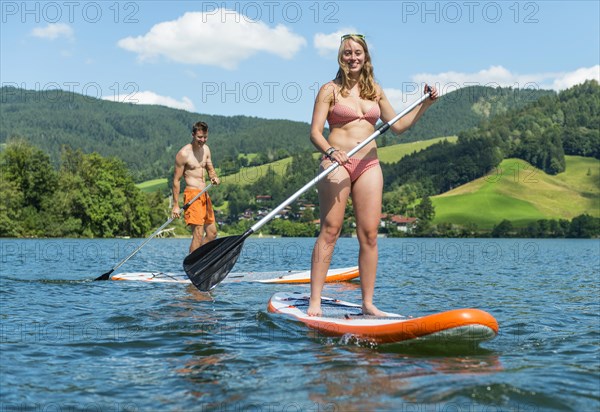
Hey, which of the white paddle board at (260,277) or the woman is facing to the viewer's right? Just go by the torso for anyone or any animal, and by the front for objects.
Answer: the white paddle board

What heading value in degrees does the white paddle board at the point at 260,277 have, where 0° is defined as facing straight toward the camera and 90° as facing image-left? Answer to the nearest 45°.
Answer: approximately 270°

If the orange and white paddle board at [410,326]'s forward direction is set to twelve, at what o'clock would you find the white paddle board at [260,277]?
the white paddle board at [260,277] is roughly at 7 o'clock from the orange and white paddle board at [410,326].

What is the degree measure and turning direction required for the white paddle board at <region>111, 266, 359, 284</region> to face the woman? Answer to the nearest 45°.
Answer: approximately 90° to its right

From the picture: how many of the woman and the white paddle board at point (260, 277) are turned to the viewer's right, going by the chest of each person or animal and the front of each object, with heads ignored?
1

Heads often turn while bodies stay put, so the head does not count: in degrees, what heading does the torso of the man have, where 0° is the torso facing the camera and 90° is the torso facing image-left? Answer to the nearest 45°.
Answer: approximately 315°

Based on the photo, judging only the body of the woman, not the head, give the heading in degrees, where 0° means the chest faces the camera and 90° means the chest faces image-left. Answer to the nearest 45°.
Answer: approximately 0°
